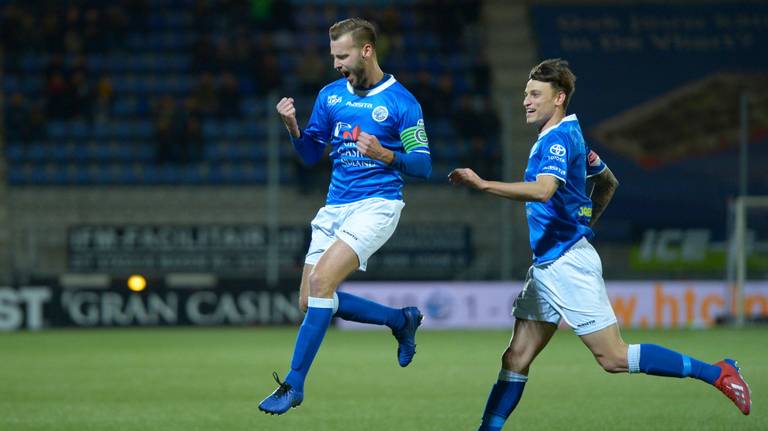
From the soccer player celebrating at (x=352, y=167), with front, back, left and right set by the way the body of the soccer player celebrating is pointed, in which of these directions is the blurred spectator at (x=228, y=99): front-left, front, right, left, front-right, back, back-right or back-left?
back-right

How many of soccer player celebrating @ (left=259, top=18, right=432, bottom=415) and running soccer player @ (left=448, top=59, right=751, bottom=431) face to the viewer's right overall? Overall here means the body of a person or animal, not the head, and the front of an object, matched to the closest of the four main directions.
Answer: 0

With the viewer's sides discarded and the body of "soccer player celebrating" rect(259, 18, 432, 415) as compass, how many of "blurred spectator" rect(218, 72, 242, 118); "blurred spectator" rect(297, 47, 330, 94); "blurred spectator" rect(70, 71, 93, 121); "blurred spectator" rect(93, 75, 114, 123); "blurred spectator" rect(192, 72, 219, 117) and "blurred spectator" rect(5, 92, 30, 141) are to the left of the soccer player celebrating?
0

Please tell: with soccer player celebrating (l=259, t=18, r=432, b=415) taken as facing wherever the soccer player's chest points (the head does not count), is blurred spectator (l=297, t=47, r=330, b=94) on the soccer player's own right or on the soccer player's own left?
on the soccer player's own right

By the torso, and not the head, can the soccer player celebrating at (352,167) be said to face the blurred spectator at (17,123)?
no

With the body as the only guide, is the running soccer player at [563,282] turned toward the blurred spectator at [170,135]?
no

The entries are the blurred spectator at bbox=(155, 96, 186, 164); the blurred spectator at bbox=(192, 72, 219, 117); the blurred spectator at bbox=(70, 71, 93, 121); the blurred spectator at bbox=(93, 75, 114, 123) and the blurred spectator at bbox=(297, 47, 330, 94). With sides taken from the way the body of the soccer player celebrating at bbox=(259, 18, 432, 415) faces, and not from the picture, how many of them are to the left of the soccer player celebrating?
0

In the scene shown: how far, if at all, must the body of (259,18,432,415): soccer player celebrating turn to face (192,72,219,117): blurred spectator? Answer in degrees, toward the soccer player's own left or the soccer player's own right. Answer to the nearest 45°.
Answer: approximately 135° to the soccer player's own right

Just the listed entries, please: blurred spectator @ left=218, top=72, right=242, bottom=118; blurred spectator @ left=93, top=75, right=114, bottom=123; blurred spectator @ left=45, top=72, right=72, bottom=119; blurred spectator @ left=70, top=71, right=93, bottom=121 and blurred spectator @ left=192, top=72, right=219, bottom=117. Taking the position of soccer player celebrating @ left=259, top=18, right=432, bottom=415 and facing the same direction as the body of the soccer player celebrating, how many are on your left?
0

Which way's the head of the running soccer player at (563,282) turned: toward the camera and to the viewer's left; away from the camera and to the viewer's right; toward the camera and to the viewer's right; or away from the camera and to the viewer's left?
toward the camera and to the viewer's left

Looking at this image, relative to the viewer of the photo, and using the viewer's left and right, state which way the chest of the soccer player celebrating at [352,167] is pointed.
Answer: facing the viewer and to the left of the viewer

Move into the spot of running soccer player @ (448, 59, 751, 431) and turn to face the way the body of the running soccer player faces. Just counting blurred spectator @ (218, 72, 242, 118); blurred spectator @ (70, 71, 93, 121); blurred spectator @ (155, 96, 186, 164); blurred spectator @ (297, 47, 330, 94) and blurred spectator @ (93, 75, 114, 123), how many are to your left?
0

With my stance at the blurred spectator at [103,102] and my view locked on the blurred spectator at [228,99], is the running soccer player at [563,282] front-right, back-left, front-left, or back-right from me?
front-right

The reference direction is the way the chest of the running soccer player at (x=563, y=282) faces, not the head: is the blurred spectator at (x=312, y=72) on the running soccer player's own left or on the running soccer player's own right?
on the running soccer player's own right

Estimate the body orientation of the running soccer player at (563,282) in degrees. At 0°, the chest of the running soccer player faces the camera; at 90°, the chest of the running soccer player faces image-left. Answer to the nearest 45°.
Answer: approximately 90°

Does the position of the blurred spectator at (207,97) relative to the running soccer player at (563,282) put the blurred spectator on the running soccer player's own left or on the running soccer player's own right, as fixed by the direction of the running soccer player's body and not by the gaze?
on the running soccer player's own right

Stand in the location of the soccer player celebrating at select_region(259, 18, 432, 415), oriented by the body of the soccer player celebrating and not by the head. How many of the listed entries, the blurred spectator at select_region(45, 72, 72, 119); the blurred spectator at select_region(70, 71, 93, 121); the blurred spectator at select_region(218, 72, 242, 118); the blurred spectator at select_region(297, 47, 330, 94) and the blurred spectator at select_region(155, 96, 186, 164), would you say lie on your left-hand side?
0

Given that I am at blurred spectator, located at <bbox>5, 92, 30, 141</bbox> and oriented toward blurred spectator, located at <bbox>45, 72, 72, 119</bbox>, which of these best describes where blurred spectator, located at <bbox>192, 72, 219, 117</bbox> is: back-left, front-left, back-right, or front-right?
front-right

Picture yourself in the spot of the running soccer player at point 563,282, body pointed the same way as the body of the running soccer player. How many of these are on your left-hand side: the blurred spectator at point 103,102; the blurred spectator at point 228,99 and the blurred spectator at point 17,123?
0

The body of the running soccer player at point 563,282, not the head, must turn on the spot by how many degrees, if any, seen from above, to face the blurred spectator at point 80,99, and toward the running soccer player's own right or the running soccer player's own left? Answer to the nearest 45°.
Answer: approximately 45° to the running soccer player's own right
